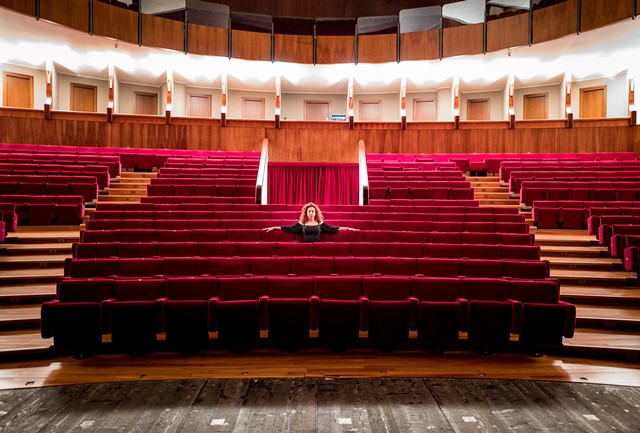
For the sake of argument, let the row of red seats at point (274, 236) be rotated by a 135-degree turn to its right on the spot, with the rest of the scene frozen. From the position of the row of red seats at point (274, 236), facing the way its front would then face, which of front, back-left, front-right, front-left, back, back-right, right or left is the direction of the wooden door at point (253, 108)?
front-right

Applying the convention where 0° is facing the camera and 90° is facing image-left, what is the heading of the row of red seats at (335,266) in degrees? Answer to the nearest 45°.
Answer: approximately 0°

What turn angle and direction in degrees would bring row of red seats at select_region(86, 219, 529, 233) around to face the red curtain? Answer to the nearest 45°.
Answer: approximately 180°

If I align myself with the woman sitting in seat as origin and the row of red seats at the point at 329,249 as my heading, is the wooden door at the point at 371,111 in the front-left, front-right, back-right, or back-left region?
back-left

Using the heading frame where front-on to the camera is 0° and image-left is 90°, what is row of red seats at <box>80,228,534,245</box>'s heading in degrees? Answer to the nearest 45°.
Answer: approximately 0°

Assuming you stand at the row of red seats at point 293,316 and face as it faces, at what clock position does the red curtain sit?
The red curtain is roughly at 6 o'clock from the row of red seats.
